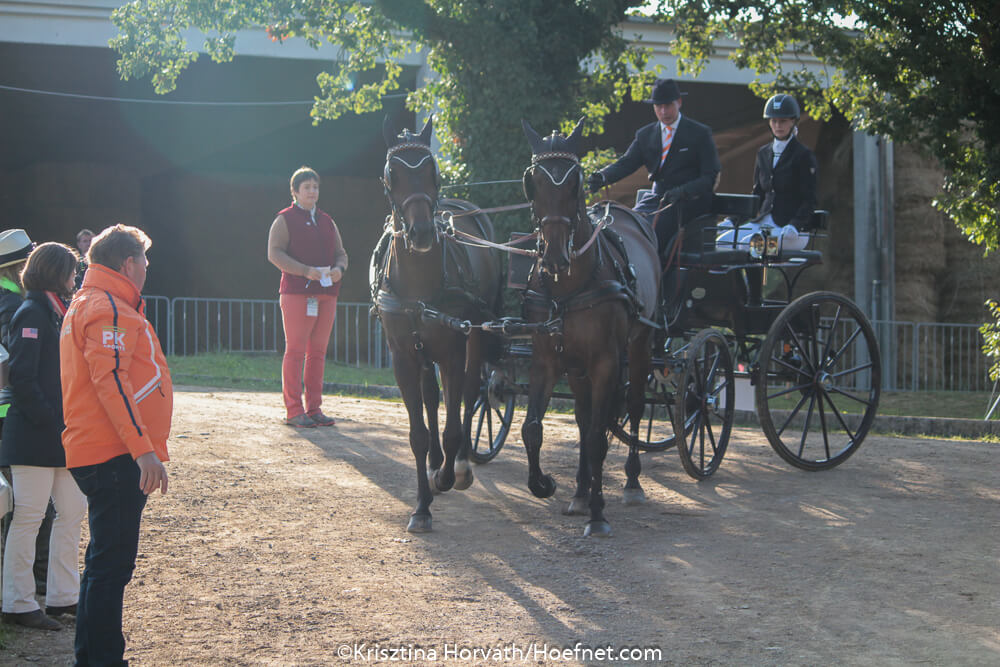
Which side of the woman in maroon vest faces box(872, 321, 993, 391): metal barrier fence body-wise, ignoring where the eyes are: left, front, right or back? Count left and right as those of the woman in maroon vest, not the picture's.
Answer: left

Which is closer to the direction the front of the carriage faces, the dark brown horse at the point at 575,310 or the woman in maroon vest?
the dark brown horse

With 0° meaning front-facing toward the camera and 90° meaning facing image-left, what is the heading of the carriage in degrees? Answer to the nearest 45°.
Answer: approximately 45°

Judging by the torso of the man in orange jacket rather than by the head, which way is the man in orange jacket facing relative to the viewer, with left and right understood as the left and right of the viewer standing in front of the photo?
facing to the right of the viewer

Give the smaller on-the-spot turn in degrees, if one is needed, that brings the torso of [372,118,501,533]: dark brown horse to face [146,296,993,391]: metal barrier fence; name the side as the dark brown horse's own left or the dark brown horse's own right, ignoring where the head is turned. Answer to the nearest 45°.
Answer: approximately 180°

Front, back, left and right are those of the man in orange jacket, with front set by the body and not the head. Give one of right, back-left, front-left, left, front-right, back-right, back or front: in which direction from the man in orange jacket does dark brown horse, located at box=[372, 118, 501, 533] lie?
front-left

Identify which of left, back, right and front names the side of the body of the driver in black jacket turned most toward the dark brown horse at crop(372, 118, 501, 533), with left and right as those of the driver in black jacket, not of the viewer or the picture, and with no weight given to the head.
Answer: front

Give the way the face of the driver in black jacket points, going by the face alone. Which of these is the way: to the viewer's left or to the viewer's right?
to the viewer's left

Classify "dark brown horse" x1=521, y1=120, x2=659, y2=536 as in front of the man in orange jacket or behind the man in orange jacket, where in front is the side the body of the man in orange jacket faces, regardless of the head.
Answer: in front

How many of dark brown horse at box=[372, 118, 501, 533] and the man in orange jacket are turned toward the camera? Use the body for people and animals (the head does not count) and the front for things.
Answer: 1

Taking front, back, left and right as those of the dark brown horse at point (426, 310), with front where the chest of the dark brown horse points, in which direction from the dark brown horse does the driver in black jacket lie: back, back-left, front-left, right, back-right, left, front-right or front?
back-left
